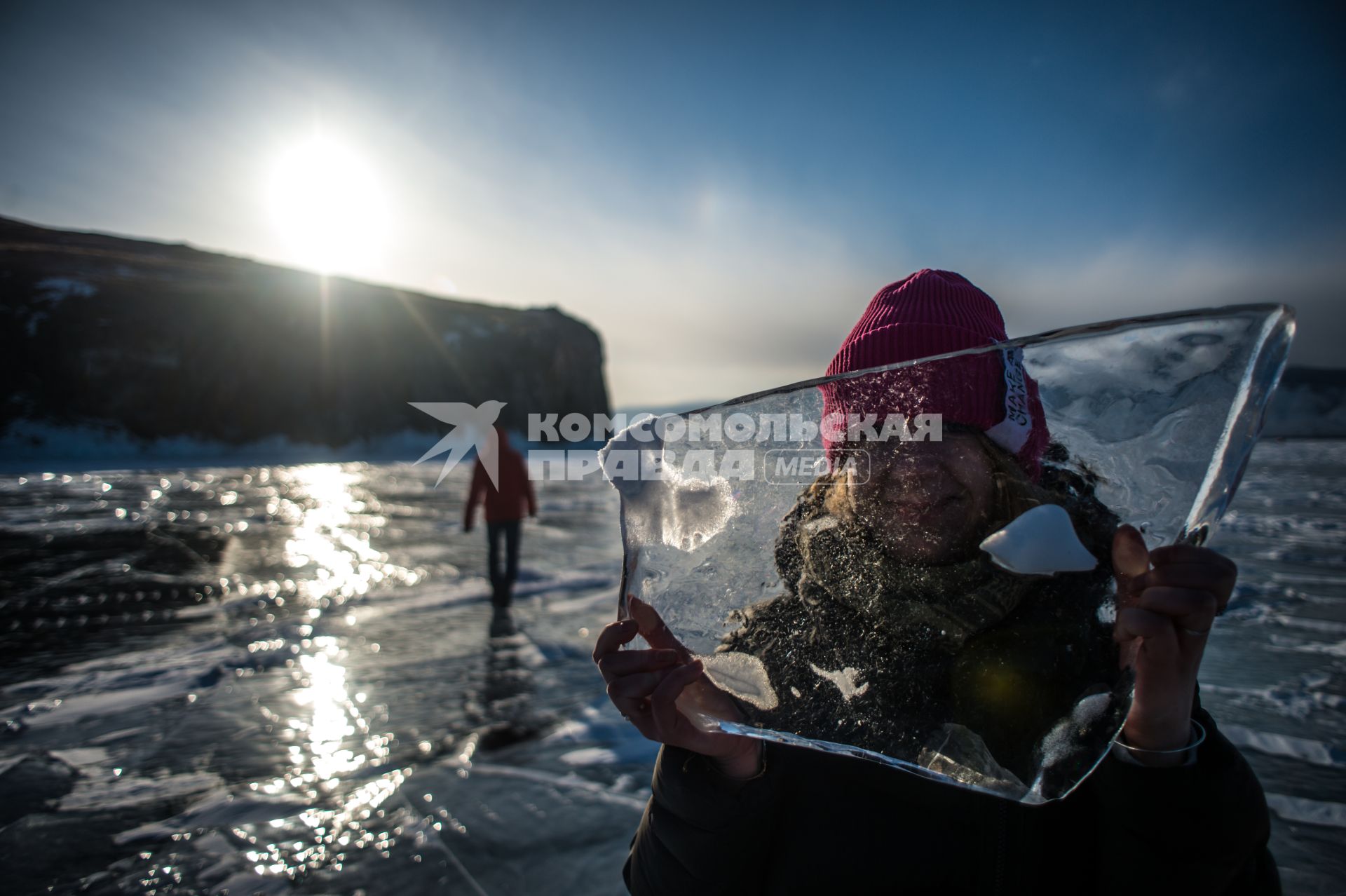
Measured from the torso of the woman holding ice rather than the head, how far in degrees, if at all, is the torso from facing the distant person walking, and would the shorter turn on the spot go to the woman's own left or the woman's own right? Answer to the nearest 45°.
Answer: approximately 135° to the woman's own right

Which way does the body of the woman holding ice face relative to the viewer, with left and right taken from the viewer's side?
facing the viewer

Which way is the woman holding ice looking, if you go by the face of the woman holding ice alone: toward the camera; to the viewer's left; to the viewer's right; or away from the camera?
toward the camera
